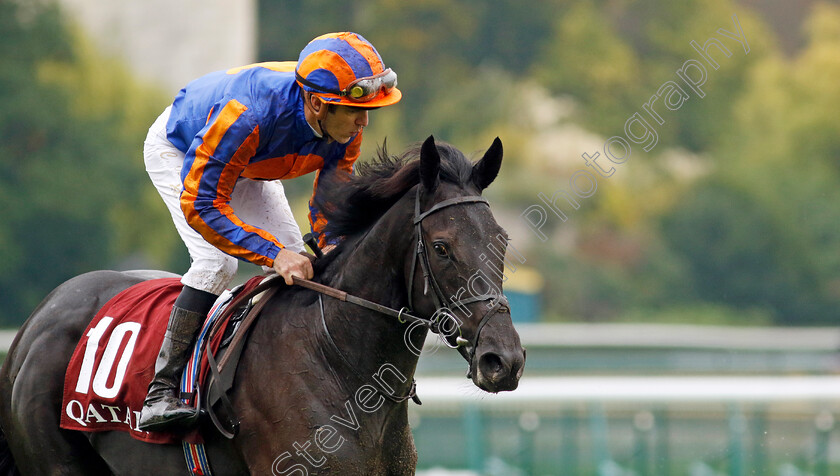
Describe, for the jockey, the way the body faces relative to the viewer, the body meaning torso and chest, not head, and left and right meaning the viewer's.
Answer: facing the viewer and to the right of the viewer
